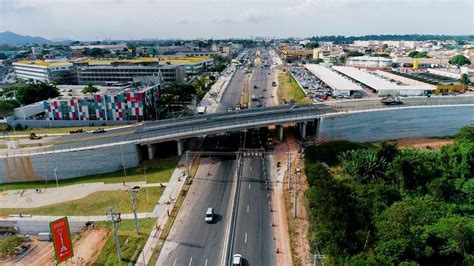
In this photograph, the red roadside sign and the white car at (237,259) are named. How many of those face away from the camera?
1

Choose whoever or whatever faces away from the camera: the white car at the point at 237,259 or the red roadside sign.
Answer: the white car

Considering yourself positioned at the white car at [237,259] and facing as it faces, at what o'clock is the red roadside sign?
The red roadside sign is roughly at 9 o'clock from the white car.

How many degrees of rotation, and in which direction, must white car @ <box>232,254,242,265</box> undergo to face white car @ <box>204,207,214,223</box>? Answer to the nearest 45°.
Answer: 0° — it already faces it

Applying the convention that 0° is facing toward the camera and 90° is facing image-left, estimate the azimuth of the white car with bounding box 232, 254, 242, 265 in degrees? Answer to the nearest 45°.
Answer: approximately 180°

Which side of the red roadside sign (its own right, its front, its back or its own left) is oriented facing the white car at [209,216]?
left

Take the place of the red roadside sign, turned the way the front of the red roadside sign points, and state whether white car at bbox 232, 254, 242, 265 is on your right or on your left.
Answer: on your left
